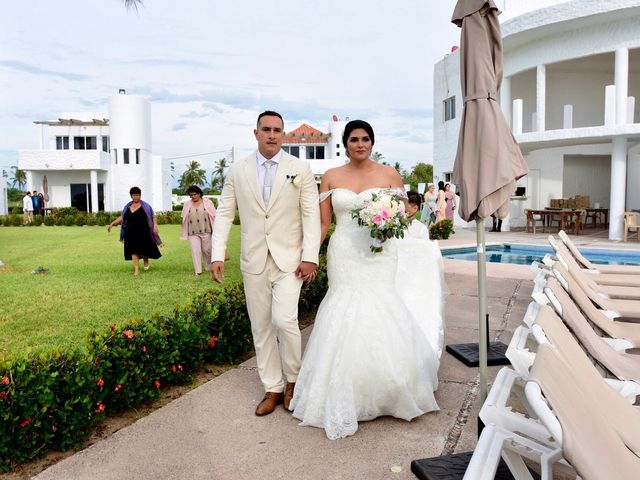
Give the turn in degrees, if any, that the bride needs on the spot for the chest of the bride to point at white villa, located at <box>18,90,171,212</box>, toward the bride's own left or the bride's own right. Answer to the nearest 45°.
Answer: approximately 135° to the bride's own right

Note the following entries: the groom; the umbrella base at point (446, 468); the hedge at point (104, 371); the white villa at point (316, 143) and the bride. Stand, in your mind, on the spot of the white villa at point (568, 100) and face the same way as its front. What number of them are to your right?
1

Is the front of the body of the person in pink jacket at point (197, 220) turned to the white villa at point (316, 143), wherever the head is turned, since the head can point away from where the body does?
no

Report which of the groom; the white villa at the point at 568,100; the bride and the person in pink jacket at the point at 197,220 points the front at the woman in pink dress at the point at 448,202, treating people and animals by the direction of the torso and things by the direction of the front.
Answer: the white villa

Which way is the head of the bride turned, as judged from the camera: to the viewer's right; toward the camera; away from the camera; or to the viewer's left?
toward the camera

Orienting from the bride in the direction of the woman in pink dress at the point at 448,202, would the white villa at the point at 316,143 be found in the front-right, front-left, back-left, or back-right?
front-left

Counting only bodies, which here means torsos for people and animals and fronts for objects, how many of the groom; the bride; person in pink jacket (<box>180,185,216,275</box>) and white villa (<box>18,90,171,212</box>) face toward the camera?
4

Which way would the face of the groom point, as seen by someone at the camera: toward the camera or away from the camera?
toward the camera

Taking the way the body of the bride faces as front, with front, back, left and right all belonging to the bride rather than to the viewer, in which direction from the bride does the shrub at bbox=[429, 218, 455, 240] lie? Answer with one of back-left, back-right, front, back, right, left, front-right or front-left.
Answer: back

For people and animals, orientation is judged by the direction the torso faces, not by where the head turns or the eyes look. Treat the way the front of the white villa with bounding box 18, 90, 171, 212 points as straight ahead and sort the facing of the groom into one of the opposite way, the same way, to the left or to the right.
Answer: the same way

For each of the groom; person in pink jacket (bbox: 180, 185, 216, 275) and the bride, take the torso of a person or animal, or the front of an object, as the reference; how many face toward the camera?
3

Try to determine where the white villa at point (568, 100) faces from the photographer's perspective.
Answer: facing the viewer and to the left of the viewer

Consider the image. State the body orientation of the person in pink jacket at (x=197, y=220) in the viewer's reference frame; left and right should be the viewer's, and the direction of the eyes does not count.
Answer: facing the viewer

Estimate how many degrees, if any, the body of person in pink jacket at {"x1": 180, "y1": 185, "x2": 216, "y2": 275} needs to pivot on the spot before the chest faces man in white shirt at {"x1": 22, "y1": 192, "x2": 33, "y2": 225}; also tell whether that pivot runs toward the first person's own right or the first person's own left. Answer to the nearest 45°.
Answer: approximately 135° to the first person's own right

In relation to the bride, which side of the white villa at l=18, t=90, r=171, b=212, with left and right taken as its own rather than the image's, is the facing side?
front

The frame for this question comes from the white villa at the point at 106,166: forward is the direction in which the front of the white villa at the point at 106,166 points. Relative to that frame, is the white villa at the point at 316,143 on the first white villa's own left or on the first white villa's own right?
on the first white villa's own left

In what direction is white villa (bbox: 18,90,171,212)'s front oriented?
toward the camera

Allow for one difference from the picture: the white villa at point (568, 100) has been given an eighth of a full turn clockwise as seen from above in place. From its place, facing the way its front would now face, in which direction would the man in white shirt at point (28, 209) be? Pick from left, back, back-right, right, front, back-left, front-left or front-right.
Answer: front

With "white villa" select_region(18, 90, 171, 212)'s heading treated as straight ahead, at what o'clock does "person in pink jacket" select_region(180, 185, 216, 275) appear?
The person in pink jacket is roughly at 12 o'clock from the white villa.
